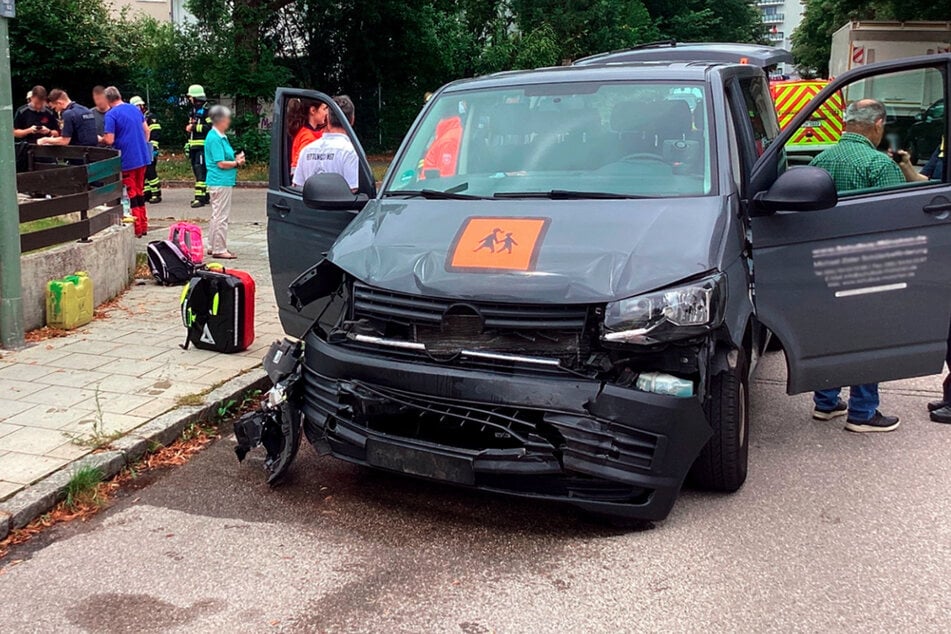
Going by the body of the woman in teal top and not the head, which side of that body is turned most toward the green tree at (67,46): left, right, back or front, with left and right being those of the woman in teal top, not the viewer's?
left

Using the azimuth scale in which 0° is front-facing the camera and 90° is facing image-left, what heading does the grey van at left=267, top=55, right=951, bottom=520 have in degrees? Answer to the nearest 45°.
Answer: approximately 45°

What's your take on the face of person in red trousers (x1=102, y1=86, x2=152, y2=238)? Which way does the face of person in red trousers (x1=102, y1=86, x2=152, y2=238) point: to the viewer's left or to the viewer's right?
to the viewer's left

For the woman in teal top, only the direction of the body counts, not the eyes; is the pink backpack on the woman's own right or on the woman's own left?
on the woman's own right

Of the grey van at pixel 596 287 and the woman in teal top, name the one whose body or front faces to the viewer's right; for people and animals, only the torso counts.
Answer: the woman in teal top

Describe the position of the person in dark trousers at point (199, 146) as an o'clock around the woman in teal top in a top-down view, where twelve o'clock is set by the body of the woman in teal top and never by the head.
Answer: The person in dark trousers is roughly at 9 o'clock from the woman in teal top.

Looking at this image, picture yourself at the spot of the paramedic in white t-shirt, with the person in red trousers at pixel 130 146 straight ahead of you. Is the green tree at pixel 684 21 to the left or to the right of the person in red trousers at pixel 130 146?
right

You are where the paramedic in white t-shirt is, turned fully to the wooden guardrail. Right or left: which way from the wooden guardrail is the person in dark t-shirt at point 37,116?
right

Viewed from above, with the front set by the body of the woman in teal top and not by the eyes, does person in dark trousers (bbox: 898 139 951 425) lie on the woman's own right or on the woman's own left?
on the woman's own right

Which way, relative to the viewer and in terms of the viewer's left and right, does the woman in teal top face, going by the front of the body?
facing to the right of the viewer

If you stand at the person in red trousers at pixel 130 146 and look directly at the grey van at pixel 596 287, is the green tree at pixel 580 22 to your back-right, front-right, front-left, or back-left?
back-left
